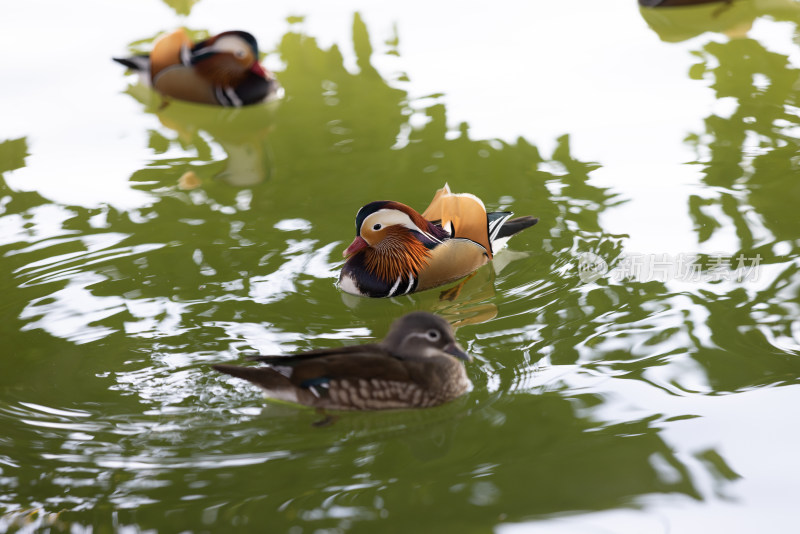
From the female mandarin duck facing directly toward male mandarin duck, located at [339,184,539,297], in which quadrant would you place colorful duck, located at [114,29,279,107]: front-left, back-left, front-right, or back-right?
front-left

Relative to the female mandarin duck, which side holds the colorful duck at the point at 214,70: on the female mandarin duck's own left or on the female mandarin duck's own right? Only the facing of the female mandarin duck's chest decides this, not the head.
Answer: on the female mandarin duck's own left

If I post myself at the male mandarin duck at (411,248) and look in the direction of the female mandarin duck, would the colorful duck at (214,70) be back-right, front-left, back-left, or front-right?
back-right

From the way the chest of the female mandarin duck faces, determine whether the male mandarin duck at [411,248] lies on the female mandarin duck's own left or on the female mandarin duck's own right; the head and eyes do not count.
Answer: on the female mandarin duck's own left

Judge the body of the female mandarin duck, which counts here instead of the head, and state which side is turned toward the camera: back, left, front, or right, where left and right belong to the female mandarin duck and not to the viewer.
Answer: right
